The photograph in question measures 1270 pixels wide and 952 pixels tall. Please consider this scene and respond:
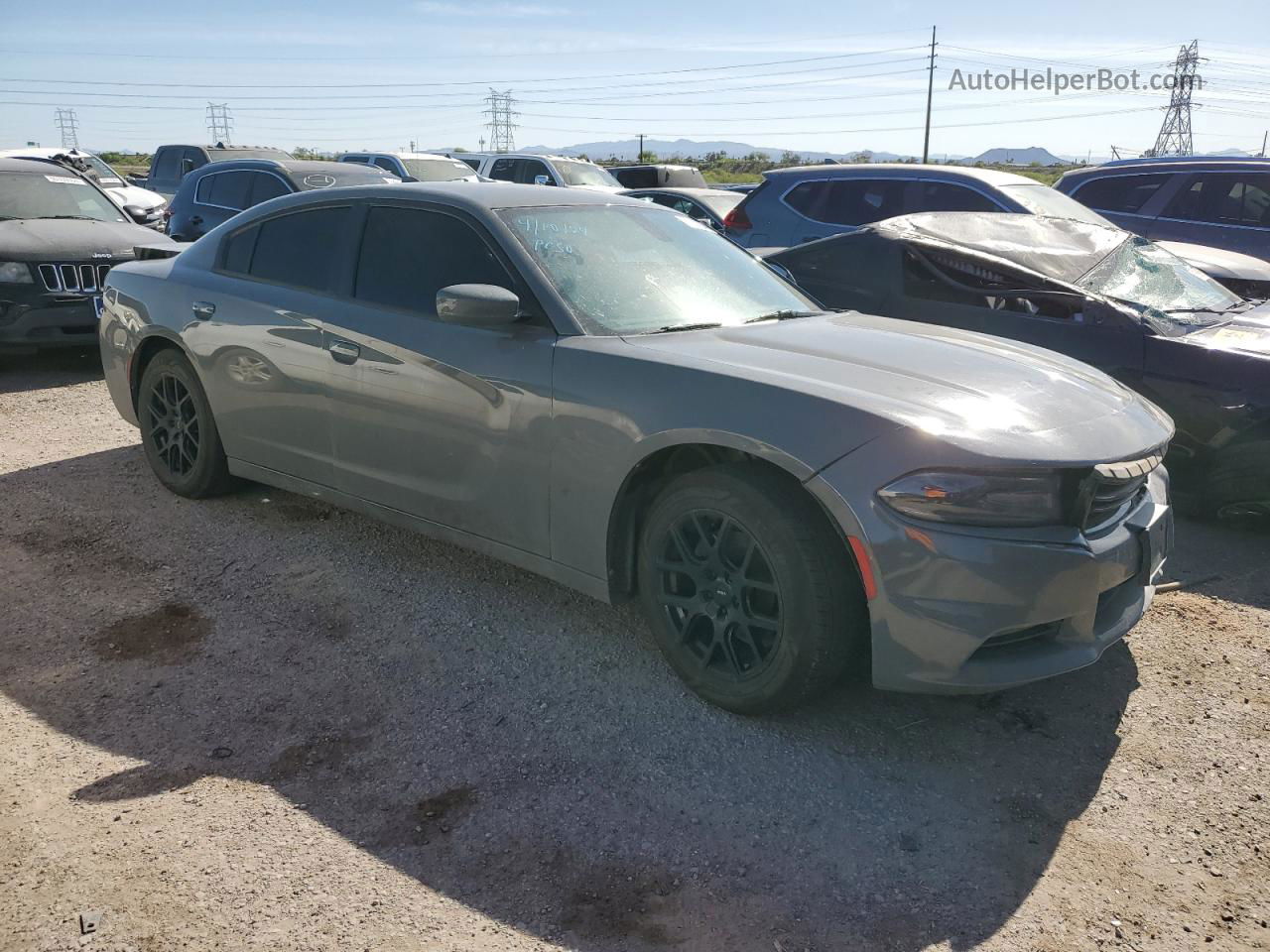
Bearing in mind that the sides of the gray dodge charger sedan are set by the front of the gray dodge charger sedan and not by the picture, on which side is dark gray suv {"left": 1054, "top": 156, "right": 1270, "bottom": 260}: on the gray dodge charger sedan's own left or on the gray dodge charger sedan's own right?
on the gray dodge charger sedan's own left

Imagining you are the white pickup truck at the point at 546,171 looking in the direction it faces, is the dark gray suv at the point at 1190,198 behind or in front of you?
in front

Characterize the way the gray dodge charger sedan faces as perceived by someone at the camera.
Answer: facing the viewer and to the right of the viewer

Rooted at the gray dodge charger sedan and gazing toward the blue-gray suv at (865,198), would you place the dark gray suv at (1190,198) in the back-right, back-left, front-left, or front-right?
front-right

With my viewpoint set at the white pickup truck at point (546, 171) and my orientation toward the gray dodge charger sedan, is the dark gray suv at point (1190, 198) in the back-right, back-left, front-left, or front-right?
front-left

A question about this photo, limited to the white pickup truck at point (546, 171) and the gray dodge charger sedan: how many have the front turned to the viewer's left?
0

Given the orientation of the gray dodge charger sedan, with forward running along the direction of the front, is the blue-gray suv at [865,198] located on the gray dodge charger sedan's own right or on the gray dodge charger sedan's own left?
on the gray dodge charger sedan's own left

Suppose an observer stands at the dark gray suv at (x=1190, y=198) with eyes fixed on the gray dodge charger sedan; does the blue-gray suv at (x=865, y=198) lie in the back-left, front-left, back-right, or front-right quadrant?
front-right

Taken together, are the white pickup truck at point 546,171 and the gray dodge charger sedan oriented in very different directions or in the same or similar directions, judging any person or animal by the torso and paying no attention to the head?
same or similar directions

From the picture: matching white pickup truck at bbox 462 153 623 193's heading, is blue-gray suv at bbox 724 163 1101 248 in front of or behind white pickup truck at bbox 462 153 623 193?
in front

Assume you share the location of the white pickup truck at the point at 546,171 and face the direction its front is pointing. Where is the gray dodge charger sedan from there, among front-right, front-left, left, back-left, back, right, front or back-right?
front-right

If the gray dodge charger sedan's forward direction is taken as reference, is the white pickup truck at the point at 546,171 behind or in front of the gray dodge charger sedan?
behind
